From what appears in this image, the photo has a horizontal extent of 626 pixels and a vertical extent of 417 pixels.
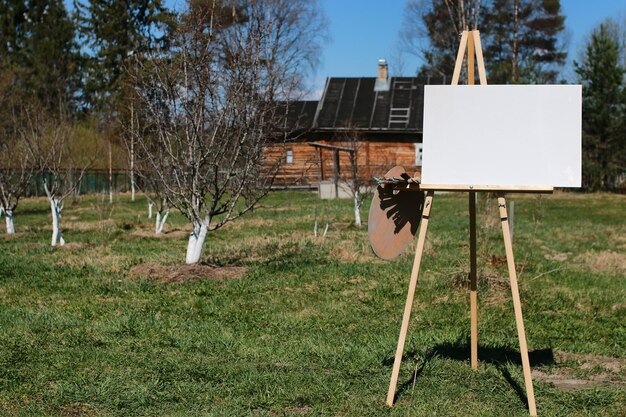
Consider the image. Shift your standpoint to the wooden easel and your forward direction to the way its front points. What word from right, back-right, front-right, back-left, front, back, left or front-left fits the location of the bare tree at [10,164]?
back-right

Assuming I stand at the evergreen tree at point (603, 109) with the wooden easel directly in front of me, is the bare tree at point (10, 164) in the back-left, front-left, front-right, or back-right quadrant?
front-right

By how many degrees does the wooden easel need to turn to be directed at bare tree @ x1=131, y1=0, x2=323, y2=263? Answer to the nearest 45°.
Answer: approximately 135° to its right

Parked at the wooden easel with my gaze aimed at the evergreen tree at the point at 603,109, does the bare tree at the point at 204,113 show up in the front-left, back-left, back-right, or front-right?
front-left

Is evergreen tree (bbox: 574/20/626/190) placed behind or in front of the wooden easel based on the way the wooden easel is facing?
behind

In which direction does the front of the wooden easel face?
toward the camera
